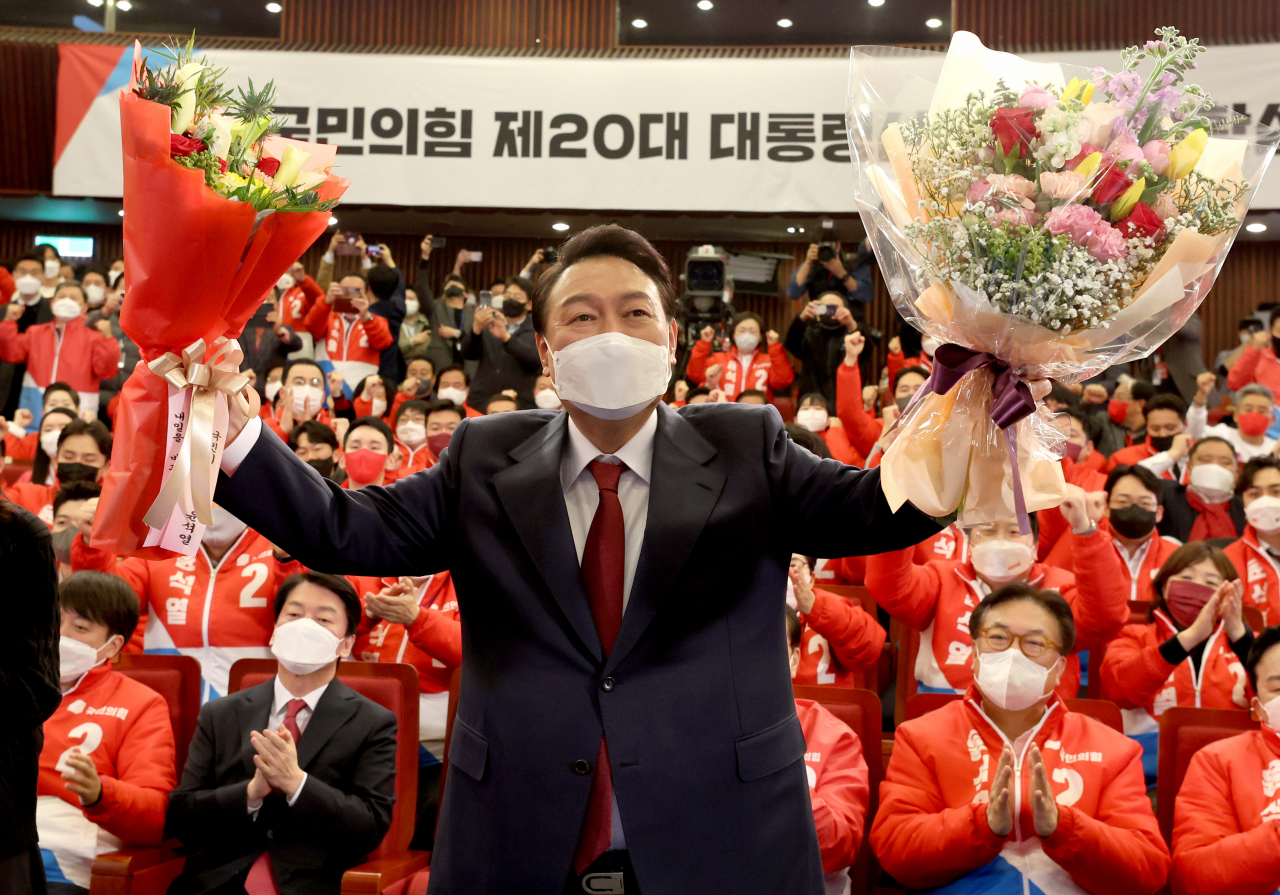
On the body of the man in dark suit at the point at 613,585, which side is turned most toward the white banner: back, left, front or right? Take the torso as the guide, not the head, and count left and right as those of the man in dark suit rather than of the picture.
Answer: back

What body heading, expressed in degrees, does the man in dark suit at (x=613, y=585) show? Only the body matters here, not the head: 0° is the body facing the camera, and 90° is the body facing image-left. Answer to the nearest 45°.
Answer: approximately 0°

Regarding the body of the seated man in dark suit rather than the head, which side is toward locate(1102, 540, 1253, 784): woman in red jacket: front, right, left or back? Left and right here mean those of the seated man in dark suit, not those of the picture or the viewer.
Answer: left
